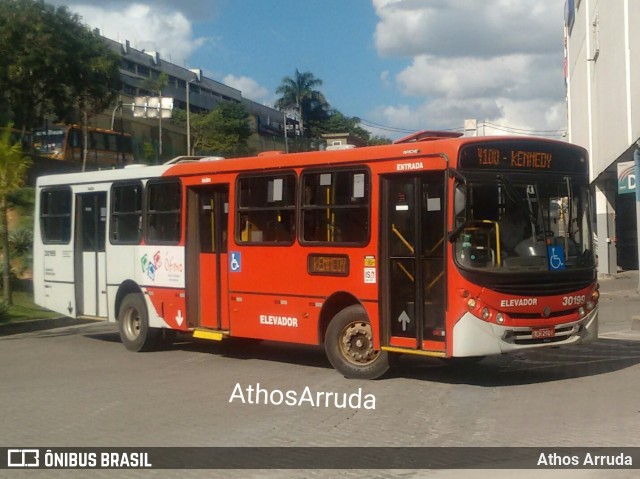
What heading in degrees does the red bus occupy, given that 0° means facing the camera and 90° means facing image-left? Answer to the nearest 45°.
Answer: approximately 315°

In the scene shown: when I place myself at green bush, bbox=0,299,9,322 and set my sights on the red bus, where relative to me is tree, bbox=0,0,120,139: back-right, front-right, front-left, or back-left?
back-left

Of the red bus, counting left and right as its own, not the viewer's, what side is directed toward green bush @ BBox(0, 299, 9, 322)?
back

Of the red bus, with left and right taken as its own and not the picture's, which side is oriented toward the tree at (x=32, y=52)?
back
